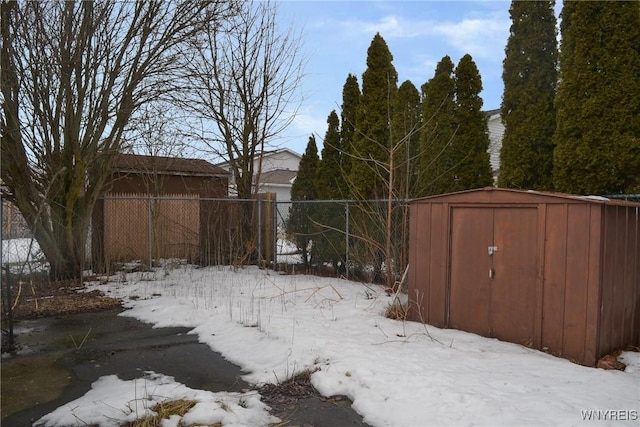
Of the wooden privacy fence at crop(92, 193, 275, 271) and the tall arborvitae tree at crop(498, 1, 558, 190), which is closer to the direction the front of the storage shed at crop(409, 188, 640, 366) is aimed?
the wooden privacy fence

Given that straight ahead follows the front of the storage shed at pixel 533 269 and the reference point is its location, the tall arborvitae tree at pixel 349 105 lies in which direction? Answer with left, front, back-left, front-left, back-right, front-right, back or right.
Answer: right

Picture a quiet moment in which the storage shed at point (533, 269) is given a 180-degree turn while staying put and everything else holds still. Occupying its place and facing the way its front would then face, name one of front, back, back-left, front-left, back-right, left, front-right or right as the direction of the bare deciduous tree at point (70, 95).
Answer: back-left

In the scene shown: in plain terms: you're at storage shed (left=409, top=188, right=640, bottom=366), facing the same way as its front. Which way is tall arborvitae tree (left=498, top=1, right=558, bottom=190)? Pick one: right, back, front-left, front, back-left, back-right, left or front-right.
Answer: back-right

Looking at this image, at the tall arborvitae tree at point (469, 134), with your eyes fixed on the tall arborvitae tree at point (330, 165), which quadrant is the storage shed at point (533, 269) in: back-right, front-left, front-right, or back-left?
back-left

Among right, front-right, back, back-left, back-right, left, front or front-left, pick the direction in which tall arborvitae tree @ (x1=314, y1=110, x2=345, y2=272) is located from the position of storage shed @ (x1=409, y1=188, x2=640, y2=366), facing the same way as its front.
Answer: right

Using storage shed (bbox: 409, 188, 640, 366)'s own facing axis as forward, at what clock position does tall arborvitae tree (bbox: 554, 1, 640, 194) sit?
The tall arborvitae tree is roughly at 5 o'clock from the storage shed.

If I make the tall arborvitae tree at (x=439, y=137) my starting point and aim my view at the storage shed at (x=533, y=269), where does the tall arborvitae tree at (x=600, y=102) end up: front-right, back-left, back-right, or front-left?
front-left

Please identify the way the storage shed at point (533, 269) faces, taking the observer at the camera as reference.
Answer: facing the viewer and to the left of the viewer

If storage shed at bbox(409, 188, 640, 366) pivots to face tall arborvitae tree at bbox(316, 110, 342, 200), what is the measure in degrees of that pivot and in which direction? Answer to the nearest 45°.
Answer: approximately 90° to its right

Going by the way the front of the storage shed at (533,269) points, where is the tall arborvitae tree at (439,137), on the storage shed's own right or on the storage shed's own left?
on the storage shed's own right

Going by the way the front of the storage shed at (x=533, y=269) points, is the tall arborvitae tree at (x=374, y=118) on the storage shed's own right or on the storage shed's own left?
on the storage shed's own right

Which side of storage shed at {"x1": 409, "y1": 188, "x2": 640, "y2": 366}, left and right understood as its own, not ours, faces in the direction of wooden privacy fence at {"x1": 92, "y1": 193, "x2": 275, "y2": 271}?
right
